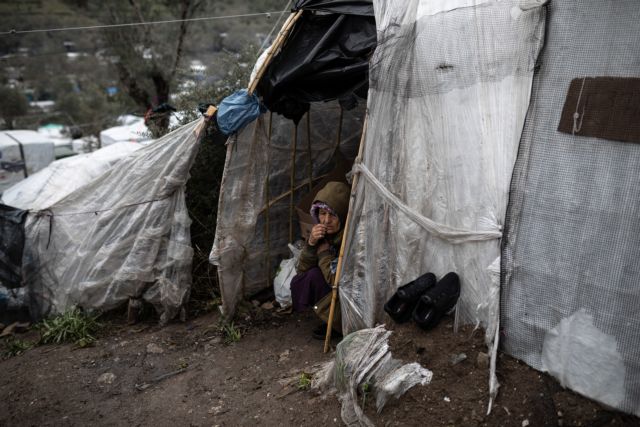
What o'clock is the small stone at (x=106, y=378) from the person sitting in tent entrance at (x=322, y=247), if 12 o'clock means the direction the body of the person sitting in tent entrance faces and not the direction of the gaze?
The small stone is roughly at 1 o'clock from the person sitting in tent entrance.

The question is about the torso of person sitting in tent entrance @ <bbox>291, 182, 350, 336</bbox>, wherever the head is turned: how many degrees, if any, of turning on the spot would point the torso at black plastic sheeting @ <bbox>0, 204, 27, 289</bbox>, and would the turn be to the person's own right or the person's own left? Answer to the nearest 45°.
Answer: approximately 45° to the person's own right

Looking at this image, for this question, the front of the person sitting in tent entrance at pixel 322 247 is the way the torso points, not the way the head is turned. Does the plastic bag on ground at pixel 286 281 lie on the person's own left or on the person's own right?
on the person's own right

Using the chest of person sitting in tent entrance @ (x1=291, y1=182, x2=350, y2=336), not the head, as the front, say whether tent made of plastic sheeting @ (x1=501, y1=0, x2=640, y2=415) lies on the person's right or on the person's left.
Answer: on the person's left

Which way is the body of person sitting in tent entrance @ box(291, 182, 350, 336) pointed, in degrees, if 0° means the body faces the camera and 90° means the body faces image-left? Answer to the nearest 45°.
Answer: approximately 45°

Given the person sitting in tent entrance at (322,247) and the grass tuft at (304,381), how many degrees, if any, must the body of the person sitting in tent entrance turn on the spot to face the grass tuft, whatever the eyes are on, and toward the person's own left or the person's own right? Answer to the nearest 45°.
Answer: approximately 45° to the person's own left

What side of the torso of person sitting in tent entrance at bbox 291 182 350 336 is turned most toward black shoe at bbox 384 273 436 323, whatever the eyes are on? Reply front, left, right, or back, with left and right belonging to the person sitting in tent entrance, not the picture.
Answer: left

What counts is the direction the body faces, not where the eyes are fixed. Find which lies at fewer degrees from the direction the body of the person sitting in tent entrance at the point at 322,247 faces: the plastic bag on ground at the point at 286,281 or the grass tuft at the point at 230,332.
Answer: the grass tuft

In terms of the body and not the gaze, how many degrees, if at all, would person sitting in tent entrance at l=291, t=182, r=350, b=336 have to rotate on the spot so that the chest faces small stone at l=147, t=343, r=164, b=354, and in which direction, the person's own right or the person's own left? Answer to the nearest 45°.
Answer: approximately 45° to the person's own right

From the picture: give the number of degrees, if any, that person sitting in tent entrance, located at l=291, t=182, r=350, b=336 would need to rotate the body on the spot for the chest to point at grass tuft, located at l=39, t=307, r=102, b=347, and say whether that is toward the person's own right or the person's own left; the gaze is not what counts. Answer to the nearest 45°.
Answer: approximately 45° to the person's own right

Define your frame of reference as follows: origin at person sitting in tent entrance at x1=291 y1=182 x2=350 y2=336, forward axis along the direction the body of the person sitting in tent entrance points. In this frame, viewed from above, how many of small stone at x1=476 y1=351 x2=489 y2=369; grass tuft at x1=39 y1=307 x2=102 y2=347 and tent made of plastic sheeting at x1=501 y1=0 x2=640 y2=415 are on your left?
2
